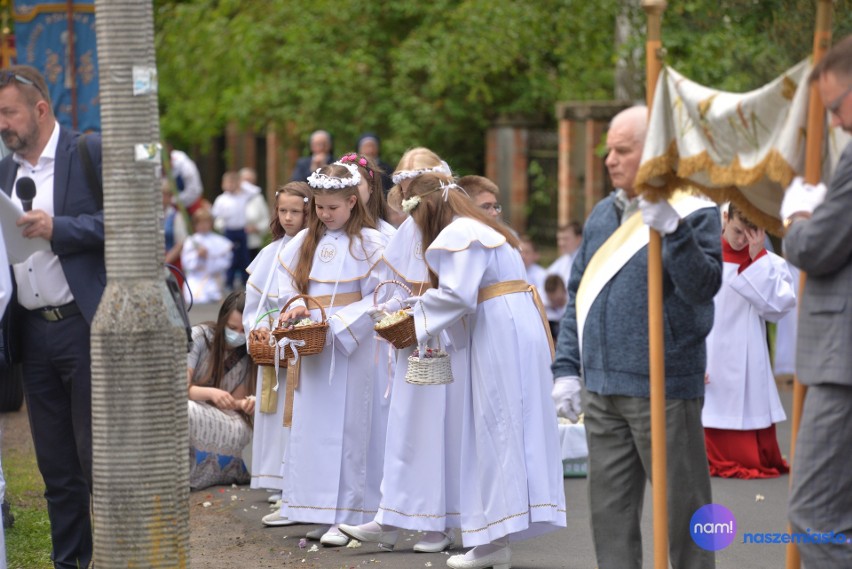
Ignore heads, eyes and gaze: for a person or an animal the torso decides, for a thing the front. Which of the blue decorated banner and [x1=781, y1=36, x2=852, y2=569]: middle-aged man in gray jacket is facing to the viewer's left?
the middle-aged man in gray jacket

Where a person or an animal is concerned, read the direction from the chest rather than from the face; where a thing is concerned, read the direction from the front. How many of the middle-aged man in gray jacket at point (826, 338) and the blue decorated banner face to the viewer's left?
1

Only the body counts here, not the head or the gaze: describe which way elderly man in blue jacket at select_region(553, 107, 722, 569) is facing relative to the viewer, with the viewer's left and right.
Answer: facing the viewer and to the left of the viewer

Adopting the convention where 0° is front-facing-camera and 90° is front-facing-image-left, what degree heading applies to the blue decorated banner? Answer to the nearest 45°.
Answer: approximately 0°

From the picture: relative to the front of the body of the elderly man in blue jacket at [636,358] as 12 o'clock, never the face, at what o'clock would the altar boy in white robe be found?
The altar boy in white robe is roughly at 5 o'clock from the elderly man in blue jacket.

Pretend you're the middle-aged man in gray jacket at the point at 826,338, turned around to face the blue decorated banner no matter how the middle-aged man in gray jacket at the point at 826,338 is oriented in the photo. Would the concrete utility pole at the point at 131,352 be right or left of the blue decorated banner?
left

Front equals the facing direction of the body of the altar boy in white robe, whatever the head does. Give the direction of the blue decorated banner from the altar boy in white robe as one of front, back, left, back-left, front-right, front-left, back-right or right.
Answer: front-right

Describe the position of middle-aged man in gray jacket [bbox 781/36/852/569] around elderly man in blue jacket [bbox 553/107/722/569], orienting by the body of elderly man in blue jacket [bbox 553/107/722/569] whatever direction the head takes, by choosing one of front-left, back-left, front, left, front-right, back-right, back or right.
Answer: left

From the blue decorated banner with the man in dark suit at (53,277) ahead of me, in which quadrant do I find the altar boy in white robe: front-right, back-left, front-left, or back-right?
front-left

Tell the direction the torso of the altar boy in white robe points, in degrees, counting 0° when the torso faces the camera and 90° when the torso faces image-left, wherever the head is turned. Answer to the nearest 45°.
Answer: approximately 45°

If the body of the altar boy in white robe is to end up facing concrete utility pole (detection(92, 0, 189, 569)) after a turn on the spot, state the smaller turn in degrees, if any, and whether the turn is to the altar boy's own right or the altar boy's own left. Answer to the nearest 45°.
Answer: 0° — they already face it

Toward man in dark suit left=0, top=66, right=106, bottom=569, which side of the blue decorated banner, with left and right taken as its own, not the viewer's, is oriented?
front

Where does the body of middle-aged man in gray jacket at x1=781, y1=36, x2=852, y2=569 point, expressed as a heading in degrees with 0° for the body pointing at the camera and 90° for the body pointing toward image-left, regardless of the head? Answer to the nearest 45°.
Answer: approximately 90°
